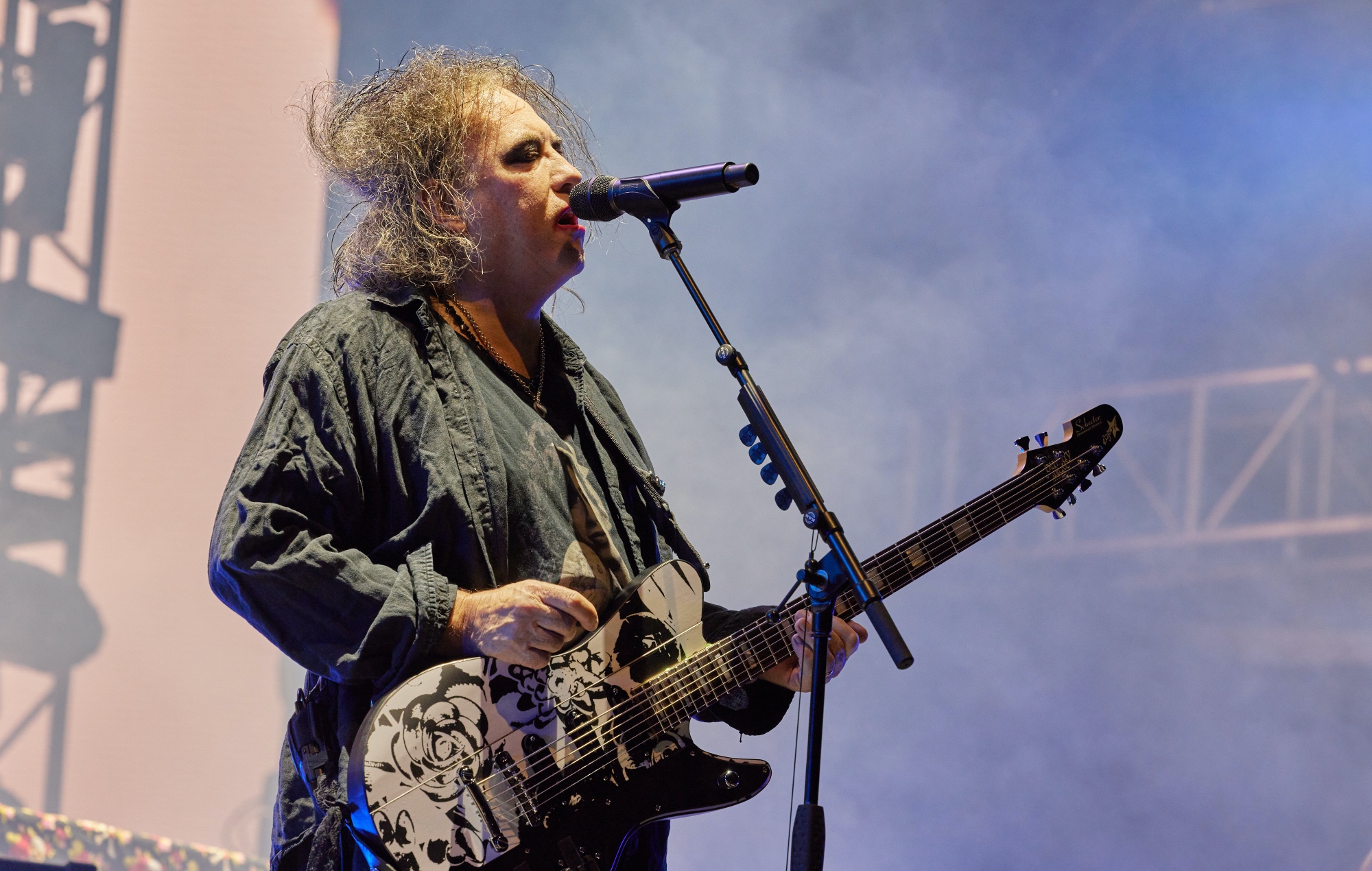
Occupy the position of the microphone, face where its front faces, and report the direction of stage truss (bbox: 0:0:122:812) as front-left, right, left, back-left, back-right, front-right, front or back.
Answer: front-right

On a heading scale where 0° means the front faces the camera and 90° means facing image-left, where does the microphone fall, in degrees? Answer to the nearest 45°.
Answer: approximately 90°

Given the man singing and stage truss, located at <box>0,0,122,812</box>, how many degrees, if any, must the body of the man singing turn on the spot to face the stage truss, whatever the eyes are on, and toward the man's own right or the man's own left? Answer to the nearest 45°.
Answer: approximately 180°

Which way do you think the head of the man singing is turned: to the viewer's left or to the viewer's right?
to the viewer's right
